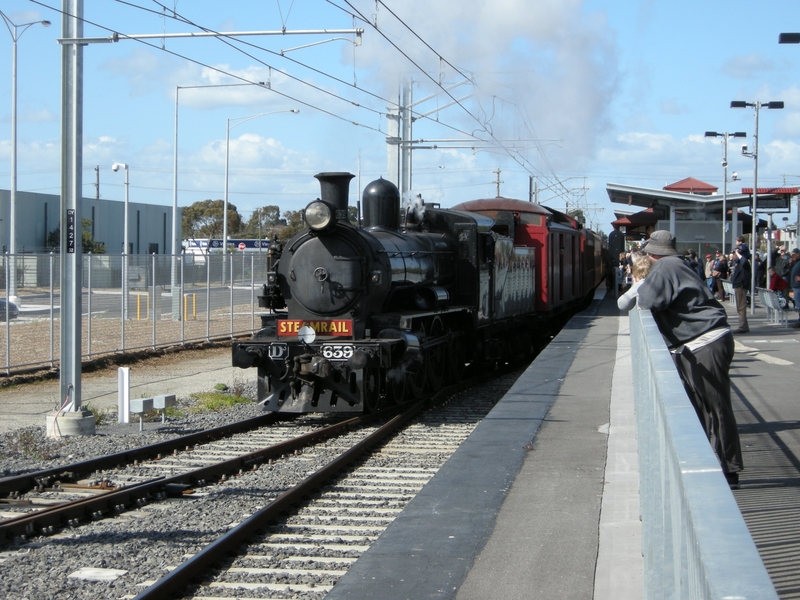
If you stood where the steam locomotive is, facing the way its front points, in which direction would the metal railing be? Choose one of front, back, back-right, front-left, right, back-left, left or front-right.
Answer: front-left

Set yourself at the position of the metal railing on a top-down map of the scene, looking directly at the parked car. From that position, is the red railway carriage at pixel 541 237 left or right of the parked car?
right

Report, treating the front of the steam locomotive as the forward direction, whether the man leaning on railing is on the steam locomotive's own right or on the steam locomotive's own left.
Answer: on the steam locomotive's own left

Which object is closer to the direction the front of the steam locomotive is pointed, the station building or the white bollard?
the white bollard

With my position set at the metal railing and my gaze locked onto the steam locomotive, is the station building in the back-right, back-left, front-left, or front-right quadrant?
front-right

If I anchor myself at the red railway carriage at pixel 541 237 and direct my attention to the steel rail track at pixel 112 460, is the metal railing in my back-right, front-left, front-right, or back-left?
front-left

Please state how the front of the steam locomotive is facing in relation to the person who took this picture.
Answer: facing the viewer and to the left of the viewer

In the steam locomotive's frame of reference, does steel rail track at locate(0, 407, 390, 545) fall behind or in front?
in front

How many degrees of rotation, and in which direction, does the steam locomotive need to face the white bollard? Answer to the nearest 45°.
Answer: approximately 45° to its right

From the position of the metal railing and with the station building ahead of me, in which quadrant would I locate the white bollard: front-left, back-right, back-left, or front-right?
front-left

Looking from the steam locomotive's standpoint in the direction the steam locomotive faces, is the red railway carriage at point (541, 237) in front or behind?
behind

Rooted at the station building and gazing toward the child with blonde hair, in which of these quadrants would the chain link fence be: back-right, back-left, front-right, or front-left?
front-right

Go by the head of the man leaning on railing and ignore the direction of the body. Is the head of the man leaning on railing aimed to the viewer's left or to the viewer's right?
to the viewer's left
